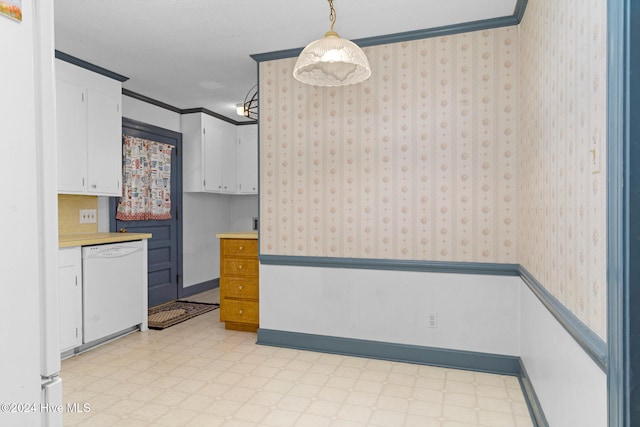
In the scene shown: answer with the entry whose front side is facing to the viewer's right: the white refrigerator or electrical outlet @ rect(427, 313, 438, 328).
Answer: the white refrigerator

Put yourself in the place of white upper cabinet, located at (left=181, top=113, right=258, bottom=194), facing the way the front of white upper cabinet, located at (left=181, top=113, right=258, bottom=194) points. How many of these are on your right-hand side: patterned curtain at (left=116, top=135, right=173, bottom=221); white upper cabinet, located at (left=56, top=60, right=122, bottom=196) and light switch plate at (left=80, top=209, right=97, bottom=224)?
3

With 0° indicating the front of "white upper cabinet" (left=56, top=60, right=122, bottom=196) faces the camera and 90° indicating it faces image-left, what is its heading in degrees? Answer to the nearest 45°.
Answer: approximately 315°

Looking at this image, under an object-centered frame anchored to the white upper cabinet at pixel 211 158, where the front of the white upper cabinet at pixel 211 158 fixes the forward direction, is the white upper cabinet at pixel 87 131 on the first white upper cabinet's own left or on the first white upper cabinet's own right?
on the first white upper cabinet's own right

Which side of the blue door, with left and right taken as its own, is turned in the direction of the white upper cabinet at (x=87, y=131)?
right

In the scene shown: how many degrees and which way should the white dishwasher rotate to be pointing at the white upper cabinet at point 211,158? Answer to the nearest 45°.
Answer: approximately 90° to its left

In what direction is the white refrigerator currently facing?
to the viewer's right

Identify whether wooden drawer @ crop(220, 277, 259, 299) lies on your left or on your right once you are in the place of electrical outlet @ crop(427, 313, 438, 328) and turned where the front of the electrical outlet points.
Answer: on your right

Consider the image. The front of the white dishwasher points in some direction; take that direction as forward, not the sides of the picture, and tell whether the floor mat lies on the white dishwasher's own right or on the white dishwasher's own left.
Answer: on the white dishwasher's own left
